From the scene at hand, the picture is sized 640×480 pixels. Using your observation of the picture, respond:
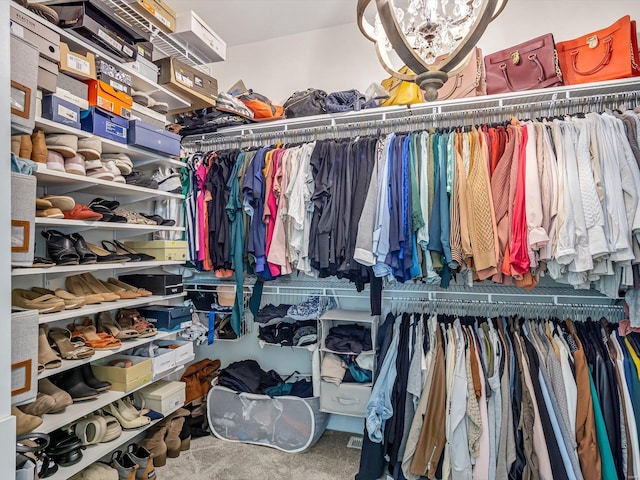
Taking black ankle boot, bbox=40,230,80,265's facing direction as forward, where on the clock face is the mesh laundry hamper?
The mesh laundry hamper is roughly at 10 o'clock from the black ankle boot.

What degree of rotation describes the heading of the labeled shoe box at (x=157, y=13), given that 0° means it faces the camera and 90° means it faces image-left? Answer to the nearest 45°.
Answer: approximately 315°

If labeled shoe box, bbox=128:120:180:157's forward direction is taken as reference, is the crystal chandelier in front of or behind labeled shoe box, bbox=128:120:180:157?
in front

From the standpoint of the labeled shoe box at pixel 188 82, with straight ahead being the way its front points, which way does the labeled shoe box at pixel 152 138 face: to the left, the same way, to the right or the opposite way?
the same way

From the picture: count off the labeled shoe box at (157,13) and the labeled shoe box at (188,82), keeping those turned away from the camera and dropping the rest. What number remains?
0

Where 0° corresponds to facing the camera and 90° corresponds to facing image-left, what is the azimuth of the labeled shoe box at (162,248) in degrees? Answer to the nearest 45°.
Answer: approximately 315°

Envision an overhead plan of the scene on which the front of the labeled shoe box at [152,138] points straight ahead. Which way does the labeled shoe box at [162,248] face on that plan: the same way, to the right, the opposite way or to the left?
the same way

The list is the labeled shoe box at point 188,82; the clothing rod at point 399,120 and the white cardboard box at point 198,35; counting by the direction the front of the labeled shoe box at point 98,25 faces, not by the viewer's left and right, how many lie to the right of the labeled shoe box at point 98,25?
0

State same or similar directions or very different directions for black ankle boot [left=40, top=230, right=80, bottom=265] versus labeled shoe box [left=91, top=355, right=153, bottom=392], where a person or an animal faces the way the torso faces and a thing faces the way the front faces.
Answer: same or similar directions

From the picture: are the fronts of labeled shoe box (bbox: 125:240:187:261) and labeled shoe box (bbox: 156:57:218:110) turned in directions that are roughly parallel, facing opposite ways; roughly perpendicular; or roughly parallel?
roughly parallel

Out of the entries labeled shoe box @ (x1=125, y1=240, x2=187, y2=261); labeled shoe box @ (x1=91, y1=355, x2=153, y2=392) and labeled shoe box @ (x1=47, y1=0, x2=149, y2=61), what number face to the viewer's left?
0

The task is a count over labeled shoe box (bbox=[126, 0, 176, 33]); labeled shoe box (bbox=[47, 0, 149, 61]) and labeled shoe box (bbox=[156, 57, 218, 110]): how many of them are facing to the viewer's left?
0

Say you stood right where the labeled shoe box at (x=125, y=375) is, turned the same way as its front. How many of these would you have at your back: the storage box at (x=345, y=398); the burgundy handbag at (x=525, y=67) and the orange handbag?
0
